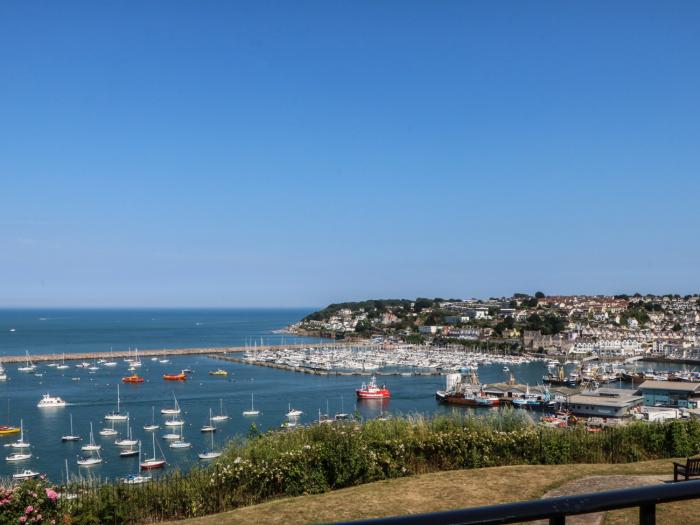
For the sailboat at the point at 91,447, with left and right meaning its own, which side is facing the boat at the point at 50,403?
left

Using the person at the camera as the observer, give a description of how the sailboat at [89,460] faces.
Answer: facing to the left of the viewer

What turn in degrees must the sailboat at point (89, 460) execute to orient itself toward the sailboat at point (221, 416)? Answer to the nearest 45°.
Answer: approximately 135° to its right

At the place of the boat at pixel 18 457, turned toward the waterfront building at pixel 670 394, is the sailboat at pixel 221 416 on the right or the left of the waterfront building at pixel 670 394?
left
